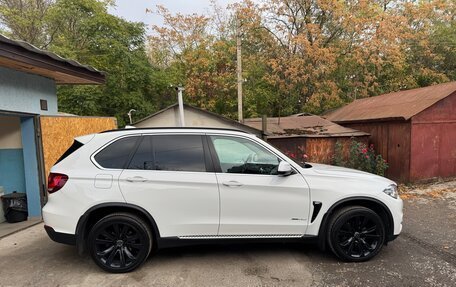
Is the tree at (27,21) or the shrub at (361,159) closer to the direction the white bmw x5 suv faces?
the shrub

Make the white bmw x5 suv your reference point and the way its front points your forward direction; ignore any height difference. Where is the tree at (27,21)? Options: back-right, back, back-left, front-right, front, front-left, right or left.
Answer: back-left

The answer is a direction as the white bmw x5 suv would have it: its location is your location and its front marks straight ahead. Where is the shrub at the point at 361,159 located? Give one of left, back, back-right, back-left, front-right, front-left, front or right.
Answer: front-left

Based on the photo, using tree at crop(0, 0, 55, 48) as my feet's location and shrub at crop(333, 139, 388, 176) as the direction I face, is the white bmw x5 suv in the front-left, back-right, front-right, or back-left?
front-right

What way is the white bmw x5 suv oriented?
to the viewer's right
